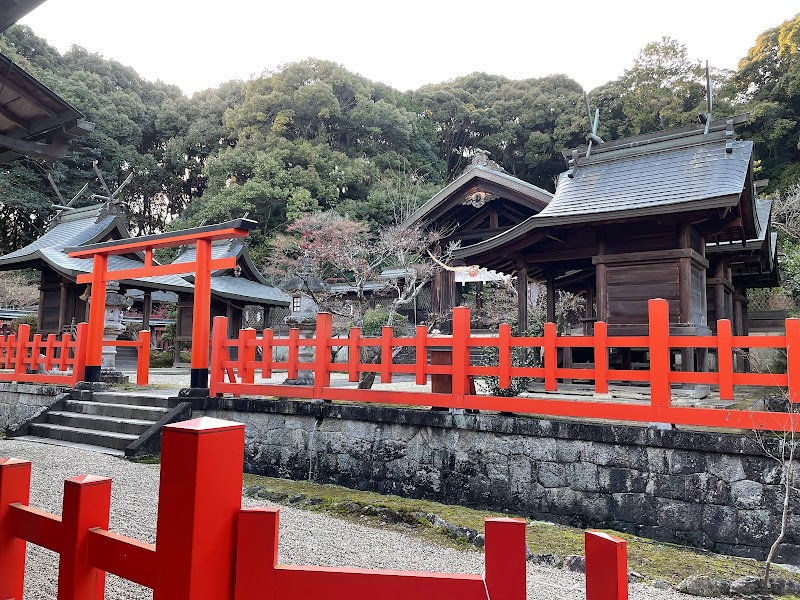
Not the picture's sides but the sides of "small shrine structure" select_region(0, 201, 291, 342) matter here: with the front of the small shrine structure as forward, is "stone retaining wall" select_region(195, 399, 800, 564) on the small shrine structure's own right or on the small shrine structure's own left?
on the small shrine structure's own left

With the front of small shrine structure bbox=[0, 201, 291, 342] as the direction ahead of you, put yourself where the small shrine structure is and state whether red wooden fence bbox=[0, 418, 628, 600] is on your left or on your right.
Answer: on your left

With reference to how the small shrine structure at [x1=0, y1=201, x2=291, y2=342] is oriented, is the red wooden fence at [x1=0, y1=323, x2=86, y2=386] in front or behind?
in front

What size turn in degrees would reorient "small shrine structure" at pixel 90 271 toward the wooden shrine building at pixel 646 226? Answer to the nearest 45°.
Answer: approximately 90° to its left

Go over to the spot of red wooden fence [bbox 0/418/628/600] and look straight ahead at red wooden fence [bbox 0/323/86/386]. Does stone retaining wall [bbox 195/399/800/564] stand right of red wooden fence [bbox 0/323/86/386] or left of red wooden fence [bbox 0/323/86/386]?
right

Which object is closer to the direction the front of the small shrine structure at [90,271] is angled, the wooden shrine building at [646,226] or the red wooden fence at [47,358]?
the red wooden fence

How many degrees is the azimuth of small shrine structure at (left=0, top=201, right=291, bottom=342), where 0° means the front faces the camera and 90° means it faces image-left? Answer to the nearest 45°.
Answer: approximately 45°

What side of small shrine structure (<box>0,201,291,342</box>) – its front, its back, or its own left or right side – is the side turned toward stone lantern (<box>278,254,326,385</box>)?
left
